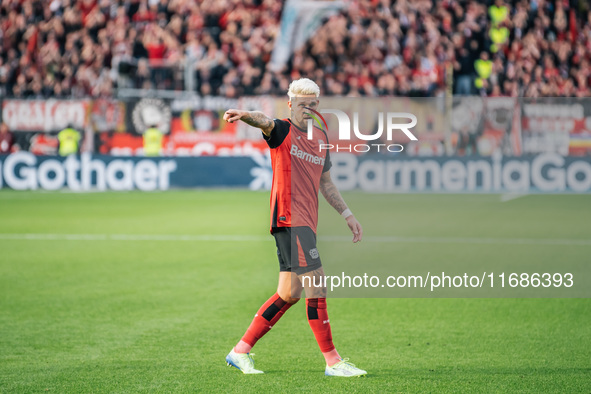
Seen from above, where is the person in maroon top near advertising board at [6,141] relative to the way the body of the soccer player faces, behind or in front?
behind
